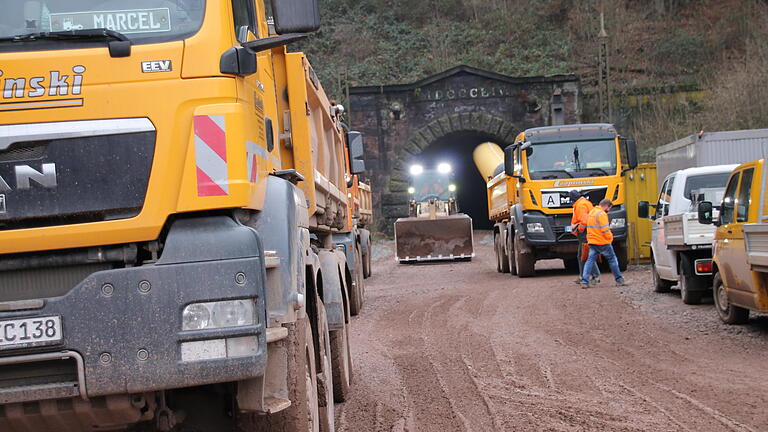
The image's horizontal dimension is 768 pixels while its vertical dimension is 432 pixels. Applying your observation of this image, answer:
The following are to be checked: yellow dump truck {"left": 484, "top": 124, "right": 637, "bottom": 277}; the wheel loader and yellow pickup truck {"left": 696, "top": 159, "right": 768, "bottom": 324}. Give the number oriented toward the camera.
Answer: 2

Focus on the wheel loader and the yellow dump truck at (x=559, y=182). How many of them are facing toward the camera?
2

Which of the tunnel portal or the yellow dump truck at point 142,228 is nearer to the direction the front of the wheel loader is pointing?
the yellow dump truck

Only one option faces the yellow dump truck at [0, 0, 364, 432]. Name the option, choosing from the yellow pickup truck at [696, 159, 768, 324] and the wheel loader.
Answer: the wheel loader

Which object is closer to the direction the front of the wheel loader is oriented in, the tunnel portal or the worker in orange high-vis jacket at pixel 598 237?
the worker in orange high-vis jacket

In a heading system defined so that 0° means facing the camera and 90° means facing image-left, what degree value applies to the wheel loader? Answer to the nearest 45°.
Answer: approximately 0°
